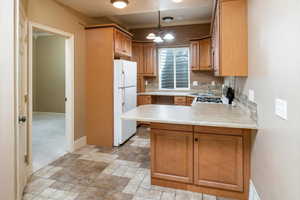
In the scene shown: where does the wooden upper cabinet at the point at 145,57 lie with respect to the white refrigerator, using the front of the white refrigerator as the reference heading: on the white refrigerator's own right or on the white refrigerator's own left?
on the white refrigerator's own left

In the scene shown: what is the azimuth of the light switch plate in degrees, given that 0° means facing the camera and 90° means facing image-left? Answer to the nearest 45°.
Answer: approximately 45°

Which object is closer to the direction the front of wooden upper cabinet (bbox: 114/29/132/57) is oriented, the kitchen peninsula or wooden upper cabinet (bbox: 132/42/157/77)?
the kitchen peninsula

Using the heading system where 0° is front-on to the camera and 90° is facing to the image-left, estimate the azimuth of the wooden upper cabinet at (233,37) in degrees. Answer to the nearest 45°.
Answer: approximately 90°
